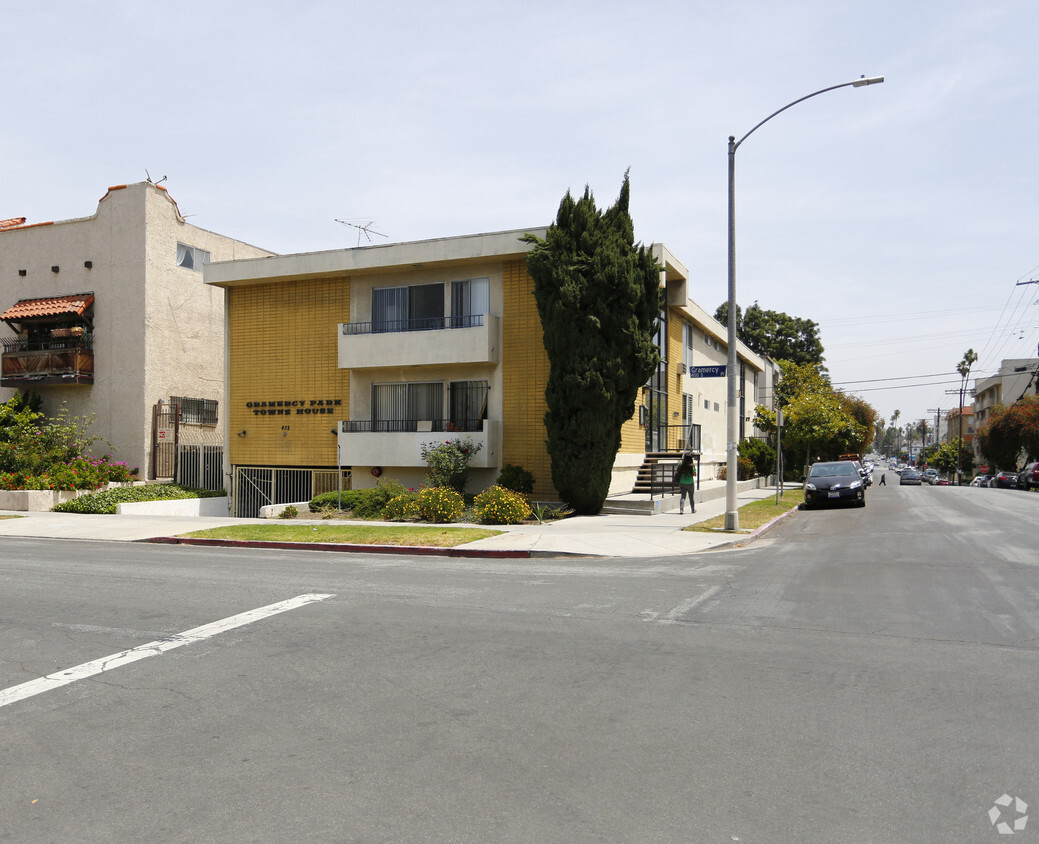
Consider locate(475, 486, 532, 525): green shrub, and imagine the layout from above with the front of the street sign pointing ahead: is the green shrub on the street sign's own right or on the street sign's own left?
on the street sign's own right

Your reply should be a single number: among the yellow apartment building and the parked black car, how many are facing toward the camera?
2

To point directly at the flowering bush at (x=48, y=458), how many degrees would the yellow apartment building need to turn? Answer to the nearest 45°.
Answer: approximately 90° to its right

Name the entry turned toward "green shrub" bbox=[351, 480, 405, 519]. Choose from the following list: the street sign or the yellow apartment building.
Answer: the yellow apartment building

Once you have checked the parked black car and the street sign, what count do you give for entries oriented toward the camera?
2

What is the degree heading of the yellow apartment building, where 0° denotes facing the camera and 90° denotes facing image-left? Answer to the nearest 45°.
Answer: approximately 0°

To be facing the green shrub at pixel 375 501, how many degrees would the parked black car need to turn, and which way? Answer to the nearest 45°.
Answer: approximately 45° to its right

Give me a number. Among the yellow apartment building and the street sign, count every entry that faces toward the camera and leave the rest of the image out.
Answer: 2

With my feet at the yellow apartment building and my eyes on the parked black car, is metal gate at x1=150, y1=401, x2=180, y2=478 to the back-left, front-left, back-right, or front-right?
back-right
